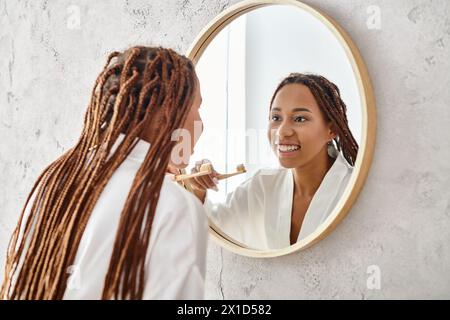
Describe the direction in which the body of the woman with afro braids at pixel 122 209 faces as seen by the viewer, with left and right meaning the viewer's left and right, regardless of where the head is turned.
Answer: facing away from the viewer and to the right of the viewer

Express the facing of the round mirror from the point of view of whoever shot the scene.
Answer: facing the viewer and to the left of the viewer

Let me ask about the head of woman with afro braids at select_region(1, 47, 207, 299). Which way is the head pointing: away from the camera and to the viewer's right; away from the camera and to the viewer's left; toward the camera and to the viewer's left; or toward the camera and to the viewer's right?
away from the camera and to the viewer's right

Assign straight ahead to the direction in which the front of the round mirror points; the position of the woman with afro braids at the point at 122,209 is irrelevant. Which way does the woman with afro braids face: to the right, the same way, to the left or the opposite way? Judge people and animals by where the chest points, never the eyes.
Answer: the opposite way
